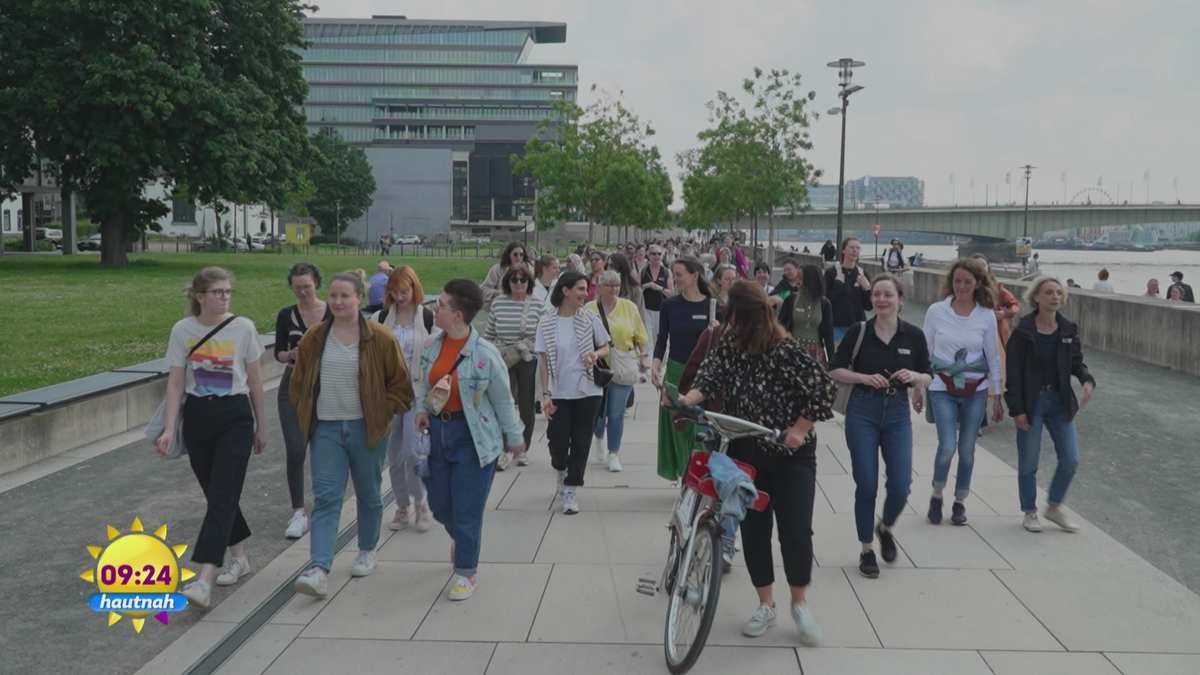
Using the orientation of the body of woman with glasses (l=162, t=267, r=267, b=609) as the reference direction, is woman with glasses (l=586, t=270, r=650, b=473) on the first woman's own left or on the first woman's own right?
on the first woman's own left

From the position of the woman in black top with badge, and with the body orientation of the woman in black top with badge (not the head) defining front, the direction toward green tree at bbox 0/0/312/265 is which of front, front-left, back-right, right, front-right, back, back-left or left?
back-right

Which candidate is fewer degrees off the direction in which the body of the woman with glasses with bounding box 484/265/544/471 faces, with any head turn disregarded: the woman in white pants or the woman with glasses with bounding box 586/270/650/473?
the woman in white pants

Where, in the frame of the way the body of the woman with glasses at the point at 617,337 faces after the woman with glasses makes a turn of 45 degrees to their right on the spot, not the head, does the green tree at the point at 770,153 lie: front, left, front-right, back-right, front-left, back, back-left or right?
back-right

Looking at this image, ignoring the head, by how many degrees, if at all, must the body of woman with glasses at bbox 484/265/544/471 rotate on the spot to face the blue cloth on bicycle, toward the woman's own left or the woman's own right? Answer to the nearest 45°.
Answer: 0° — they already face it

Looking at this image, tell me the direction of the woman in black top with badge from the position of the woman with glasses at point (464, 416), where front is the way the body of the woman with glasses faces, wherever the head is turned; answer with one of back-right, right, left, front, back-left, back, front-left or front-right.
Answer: back-left

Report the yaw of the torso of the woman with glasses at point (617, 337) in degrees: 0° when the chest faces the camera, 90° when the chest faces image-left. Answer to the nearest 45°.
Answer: approximately 0°

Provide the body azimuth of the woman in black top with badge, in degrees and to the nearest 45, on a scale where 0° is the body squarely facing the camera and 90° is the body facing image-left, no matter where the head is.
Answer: approximately 0°
